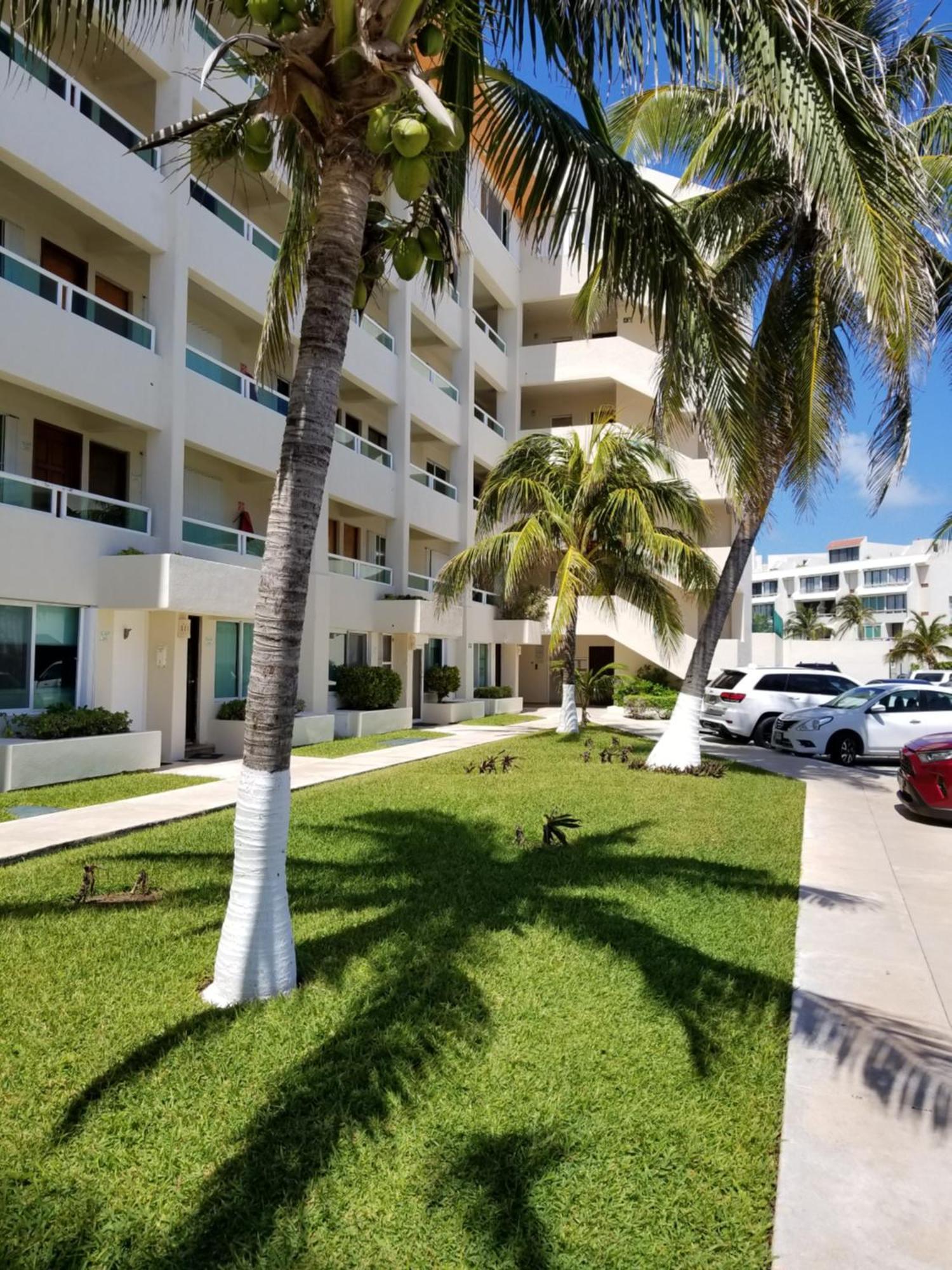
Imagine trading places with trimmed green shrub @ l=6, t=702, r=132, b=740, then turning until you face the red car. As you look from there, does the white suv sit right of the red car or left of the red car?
left

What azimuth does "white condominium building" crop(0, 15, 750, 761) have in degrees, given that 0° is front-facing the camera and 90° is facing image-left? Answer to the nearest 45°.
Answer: approximately 315°

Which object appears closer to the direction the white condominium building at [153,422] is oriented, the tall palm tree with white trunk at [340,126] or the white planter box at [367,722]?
the tall palm tree with white trunk

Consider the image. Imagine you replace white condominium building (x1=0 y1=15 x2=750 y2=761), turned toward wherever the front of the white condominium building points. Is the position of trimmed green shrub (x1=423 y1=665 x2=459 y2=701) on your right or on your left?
on your left

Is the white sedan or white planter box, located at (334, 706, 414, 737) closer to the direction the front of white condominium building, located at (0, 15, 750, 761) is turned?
the white sedan

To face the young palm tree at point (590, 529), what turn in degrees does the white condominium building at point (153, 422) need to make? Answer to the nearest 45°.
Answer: approximately 45° to its left

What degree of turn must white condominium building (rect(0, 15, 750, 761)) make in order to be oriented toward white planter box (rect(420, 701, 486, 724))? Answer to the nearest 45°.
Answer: approximately 90° to its left
